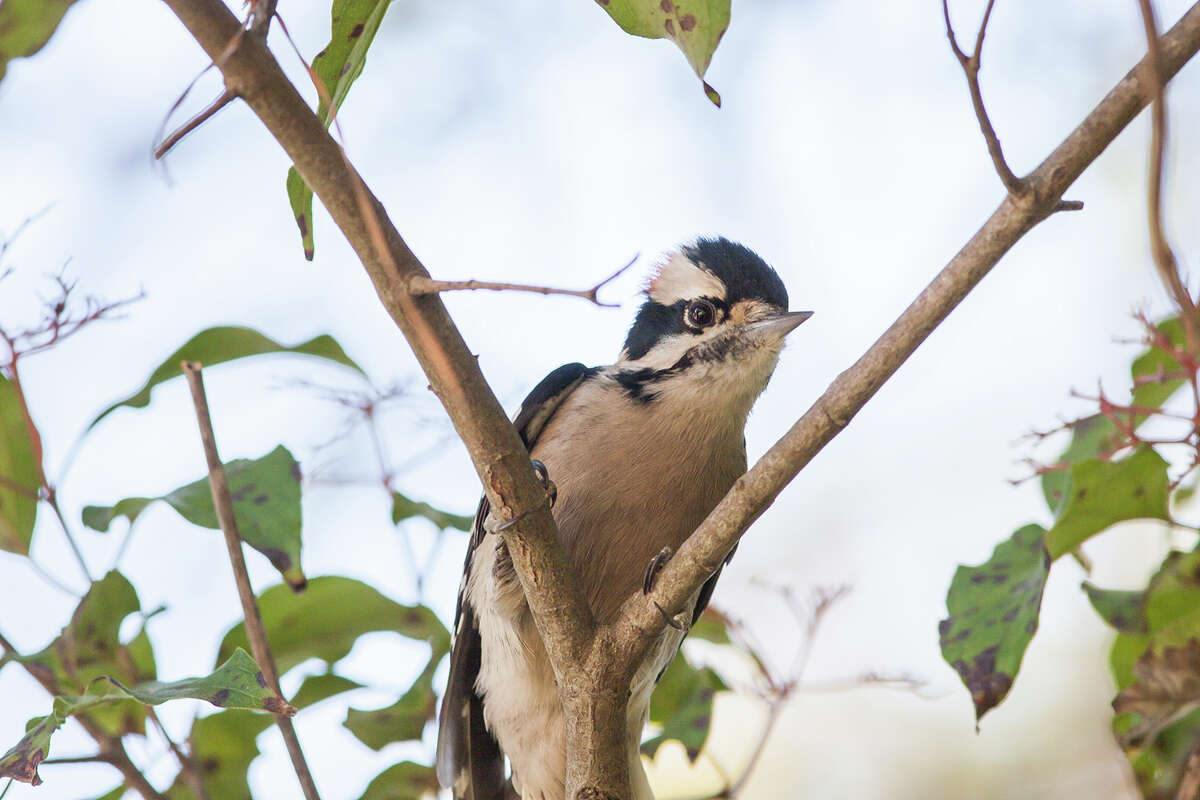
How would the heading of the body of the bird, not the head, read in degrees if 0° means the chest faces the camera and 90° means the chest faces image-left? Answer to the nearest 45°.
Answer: approximately 315°
